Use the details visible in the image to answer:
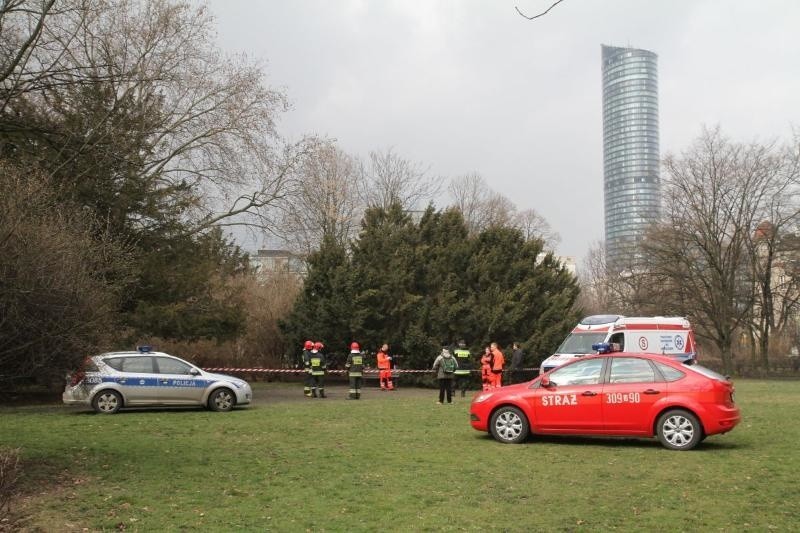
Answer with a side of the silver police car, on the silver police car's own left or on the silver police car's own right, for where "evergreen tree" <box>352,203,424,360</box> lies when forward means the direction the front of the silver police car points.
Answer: on the silver police car's own left

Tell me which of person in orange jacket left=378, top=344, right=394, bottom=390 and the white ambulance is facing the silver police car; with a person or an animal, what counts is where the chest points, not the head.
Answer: the white ambulance

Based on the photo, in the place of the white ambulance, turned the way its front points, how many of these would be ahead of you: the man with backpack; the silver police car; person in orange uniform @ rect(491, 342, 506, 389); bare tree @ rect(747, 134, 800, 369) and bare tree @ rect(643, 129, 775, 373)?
3

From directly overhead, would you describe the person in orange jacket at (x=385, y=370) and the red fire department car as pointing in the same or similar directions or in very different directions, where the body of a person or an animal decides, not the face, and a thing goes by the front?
very different directions

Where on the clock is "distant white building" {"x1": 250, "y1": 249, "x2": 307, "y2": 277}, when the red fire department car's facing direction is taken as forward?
The distant white building is roughly at 2 o'clock from the red fire department car.

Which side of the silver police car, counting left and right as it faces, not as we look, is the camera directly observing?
right

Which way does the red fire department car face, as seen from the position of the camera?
facing to the left of the viewer

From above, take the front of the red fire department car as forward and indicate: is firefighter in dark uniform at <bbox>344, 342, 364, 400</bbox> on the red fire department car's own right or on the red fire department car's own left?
on the red fire department car's own right
